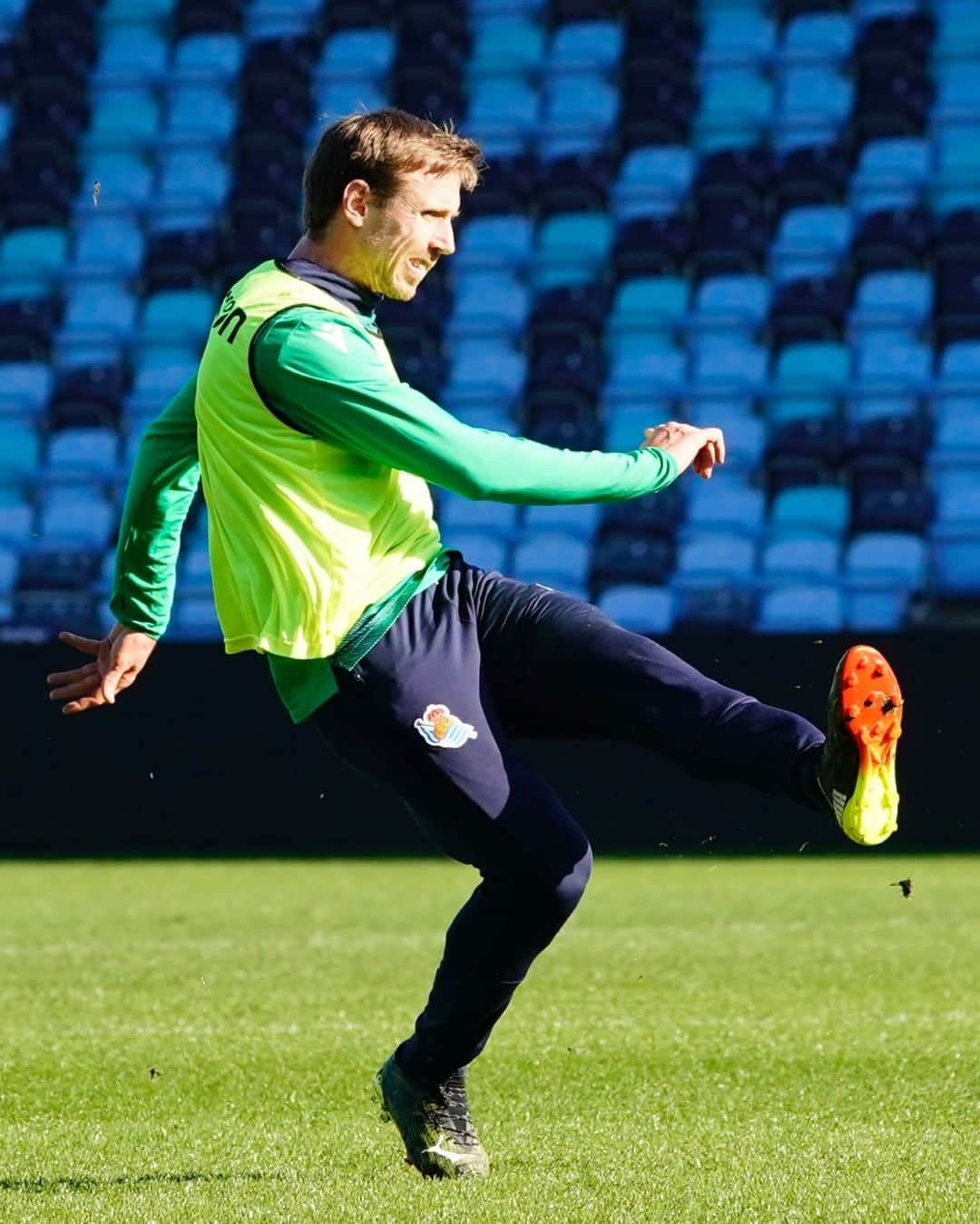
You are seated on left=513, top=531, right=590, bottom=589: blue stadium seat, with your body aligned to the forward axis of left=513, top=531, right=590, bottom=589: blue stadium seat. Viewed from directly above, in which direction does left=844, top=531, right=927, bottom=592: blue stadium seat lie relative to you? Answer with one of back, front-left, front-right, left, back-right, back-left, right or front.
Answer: left

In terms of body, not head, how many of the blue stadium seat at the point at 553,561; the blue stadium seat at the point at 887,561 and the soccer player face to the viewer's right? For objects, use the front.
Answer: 1

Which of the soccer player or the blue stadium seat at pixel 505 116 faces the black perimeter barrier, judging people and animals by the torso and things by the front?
the blue stadium seat

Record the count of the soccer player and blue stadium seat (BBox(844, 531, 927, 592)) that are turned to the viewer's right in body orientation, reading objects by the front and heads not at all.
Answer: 1

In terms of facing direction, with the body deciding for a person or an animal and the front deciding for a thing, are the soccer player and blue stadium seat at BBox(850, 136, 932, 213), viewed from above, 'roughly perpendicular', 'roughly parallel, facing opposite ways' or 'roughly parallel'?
roughly perpendicular

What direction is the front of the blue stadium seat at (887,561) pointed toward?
toward the camera

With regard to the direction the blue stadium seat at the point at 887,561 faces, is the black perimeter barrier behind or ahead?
ahead

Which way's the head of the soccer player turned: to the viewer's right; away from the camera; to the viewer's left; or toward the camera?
to the viewer's right

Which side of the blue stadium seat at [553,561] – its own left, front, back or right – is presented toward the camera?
front

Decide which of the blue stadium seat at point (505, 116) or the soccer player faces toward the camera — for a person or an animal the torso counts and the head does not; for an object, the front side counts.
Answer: the blue stadium seat

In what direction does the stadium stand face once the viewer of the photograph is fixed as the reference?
facing the viewer

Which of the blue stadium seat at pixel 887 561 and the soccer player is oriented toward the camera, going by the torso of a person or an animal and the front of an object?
the blue stadium seat

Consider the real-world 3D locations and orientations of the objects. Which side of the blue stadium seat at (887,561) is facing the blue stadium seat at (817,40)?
back

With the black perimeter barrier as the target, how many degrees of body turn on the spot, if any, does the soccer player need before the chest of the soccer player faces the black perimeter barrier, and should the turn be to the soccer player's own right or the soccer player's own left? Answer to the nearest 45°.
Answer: approximately 90° to the soccer player's own left

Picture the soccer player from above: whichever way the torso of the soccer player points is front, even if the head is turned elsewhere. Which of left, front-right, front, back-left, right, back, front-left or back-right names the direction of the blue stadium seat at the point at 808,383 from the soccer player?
left
